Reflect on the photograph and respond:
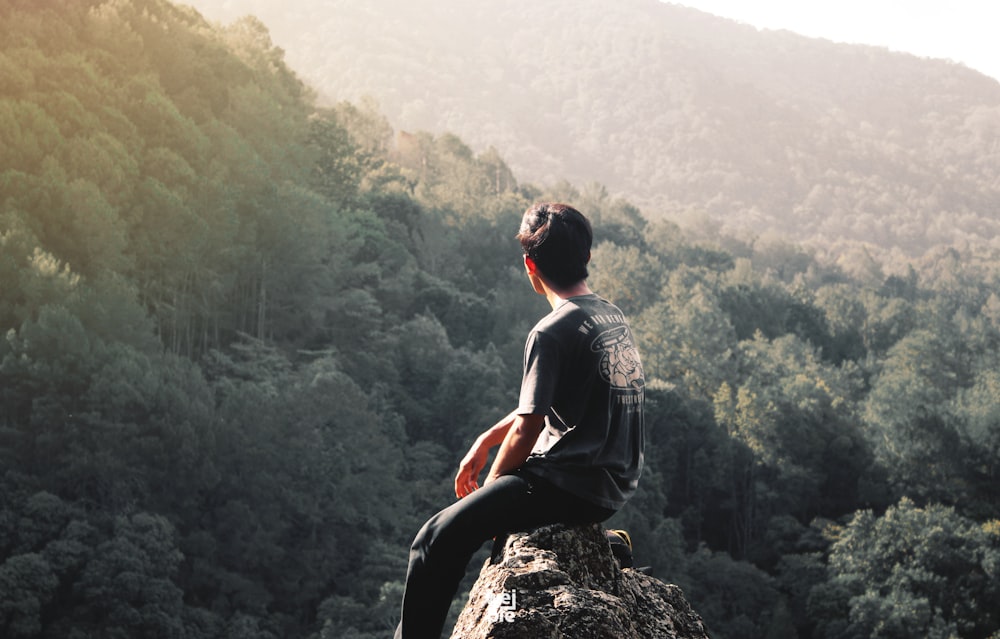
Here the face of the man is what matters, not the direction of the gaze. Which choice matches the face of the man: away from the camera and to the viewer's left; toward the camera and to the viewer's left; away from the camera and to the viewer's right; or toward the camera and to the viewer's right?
away from the camera and to the viewer's left

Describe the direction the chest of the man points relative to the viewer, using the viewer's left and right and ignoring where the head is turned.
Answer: facing away from the viewer and to the left of the viewer

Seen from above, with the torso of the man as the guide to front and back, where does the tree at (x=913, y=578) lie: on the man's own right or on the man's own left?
on the man's own right
